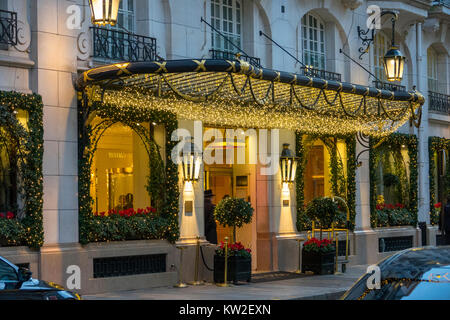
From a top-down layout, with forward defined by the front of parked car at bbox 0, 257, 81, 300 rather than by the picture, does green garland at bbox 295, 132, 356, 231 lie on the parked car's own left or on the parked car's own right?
on the parked car's own left

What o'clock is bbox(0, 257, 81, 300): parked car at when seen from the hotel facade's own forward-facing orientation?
The parked car is roughly at 2 o'clock from the hotel facade.

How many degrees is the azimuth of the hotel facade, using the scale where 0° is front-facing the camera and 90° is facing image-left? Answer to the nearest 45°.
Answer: approximately 315°

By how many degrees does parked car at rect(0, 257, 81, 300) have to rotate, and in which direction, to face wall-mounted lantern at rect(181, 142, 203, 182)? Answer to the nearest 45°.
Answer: approximately 90° to its left

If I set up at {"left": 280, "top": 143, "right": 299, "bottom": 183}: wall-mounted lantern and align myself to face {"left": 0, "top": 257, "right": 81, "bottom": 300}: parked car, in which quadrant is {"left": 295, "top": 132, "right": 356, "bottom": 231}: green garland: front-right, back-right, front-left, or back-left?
back-left

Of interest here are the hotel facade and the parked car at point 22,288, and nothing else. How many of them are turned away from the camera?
0

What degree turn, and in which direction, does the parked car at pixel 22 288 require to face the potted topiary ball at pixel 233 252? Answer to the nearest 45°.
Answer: approximately 45° to its left

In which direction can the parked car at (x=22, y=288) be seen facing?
to the viewer's right
